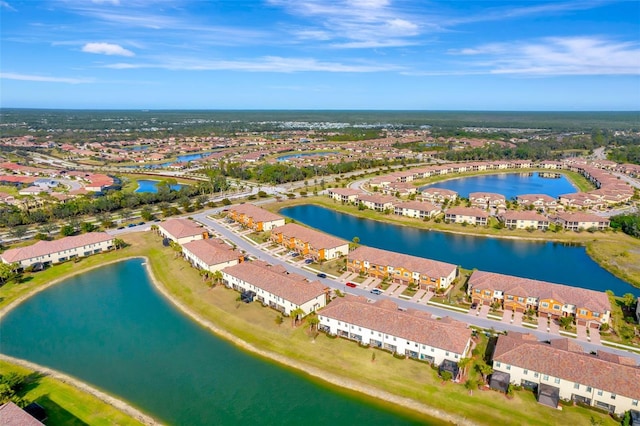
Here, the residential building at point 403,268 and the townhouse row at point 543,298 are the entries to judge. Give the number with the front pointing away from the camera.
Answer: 0

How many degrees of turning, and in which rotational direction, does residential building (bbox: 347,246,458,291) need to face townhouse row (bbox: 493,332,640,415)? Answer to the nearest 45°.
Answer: approximately 90° to its left

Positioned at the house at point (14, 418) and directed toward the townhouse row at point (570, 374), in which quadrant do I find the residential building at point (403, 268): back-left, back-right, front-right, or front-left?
front-left

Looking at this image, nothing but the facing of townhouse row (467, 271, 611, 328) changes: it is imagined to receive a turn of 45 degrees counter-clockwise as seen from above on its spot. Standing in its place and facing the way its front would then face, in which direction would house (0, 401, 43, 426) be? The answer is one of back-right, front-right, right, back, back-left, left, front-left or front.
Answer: right

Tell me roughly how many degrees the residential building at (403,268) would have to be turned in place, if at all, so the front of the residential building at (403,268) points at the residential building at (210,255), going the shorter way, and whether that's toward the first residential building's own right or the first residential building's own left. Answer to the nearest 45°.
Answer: approximately 45° to the first residential building's own right

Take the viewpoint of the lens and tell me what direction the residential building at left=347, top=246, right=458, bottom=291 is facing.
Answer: facing the viewer and to the left of the viewer

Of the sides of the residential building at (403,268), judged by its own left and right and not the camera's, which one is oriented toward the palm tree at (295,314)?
front

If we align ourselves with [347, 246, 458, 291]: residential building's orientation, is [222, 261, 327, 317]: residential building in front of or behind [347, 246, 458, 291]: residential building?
in front

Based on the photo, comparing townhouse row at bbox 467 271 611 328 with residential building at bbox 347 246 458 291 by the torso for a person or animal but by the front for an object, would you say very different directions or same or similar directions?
same or similar directions

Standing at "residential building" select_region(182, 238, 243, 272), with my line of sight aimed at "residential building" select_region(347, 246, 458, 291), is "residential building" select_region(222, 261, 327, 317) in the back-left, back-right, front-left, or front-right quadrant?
front-right

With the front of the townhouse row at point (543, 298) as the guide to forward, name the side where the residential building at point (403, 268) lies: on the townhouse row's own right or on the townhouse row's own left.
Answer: on the townhouse row's own right

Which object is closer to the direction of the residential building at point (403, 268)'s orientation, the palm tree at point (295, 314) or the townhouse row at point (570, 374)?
the palm tree

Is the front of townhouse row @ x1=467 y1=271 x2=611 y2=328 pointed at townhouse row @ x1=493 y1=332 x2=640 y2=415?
yes

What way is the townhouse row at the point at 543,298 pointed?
toward the camera

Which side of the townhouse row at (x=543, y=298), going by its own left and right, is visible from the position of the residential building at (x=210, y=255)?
right

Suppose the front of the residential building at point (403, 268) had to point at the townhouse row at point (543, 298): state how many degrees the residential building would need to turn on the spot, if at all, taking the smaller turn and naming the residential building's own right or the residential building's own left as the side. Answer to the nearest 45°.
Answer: approximately 135° to the residential building's own left

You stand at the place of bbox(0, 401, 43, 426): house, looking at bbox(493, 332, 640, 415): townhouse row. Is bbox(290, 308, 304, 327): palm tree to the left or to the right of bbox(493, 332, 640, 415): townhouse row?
left

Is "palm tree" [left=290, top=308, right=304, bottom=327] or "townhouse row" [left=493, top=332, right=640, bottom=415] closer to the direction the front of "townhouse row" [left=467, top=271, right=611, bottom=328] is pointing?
the townhouse row
